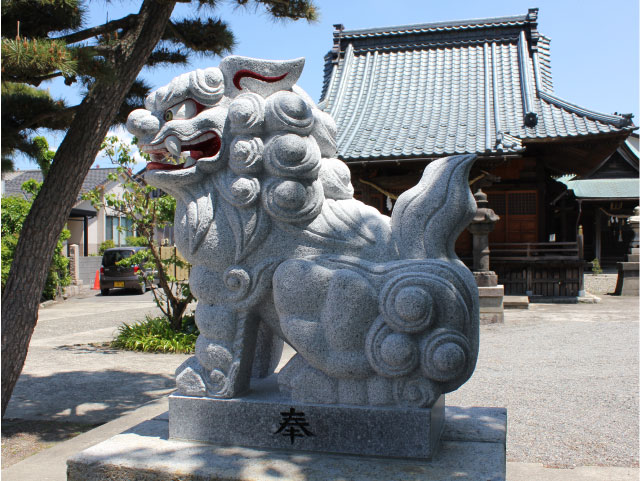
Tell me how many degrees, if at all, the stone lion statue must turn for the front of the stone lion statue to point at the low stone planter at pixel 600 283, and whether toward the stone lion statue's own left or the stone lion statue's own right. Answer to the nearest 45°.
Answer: approximately 135° to the stone lion statue's own right

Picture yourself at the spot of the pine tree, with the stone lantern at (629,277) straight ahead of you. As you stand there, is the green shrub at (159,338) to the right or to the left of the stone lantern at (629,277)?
left

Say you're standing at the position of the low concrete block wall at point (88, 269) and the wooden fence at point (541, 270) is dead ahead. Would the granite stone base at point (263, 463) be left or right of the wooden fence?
right

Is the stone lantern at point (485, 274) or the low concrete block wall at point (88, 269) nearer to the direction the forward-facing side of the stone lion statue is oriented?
the low concrete block wall

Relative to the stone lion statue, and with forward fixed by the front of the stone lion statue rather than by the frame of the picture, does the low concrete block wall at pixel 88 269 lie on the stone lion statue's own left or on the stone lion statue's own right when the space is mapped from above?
on the stone lion statue's own right

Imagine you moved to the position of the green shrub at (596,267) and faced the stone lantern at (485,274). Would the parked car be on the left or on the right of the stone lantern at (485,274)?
right

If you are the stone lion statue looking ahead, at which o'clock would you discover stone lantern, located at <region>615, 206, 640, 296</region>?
The stone lantern is roughly at 4 o'clock from the stone lion statue.

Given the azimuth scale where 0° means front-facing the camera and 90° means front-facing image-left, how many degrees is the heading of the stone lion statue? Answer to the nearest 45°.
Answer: approximately 90°

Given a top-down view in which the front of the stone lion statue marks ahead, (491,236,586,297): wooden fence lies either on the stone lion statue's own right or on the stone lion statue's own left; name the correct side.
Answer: on the stone lion statue's own right

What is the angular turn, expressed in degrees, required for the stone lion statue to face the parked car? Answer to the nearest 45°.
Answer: approximately 90° to its right

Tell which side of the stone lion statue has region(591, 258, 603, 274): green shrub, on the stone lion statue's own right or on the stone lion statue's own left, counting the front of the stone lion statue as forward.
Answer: on the stone lion statue's own right
